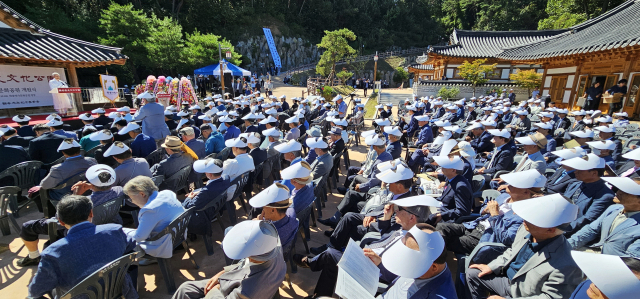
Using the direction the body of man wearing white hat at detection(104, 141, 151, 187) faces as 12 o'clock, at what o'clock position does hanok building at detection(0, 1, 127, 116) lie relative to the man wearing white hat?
The hanok building is roughly at 1 o'clock from the man wearing white hat.

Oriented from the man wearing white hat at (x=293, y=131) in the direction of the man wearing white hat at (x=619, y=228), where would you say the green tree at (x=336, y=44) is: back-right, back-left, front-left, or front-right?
back-left

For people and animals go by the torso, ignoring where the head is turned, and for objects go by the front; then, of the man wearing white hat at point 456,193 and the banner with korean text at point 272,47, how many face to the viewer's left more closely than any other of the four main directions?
1

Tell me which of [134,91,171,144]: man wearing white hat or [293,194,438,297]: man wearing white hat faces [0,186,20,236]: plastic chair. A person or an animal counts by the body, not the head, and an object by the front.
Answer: [293,194,438,297]: man wearing white hat

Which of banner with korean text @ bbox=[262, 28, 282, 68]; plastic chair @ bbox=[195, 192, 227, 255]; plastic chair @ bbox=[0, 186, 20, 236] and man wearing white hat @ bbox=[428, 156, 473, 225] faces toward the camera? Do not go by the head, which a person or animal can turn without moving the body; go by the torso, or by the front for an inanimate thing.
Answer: the banner with korean text

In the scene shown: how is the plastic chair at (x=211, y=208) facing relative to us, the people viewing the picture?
facing away from the viewer and to the left of the viewer

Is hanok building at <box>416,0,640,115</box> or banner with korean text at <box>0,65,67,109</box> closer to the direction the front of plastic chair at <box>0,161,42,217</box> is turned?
the banner with korean text

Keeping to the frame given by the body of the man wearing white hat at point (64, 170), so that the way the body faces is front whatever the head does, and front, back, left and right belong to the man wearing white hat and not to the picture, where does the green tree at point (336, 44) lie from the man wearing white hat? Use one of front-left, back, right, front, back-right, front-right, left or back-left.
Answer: right

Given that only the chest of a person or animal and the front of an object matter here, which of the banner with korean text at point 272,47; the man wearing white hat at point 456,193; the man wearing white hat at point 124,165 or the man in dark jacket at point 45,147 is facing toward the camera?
the banner with korean text

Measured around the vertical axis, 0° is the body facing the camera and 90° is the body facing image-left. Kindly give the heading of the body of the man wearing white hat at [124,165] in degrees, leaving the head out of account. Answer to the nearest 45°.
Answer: approximately 135°

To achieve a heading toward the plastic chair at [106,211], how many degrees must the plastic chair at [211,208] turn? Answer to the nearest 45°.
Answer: approximately 45° to its left

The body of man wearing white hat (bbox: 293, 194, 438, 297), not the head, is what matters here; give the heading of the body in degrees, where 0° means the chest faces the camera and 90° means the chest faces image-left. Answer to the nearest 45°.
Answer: approximately 90°

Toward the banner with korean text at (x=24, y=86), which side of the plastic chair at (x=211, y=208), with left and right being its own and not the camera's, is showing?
front

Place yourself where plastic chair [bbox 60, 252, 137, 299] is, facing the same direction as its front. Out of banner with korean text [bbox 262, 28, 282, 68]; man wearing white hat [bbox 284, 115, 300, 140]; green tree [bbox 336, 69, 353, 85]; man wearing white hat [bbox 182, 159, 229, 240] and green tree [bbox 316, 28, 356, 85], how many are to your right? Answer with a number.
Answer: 5
